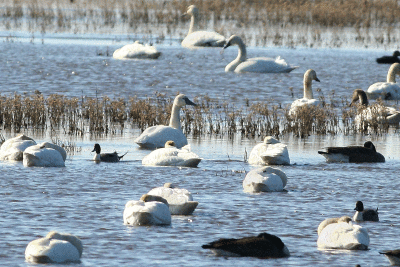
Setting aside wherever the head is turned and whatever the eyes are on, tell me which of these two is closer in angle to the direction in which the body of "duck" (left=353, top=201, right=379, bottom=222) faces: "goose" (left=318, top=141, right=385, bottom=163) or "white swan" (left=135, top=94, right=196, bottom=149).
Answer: the white swan

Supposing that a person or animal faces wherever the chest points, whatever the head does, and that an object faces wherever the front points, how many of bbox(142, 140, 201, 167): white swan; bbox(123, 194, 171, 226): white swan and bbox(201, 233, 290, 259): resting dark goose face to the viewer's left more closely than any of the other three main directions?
1

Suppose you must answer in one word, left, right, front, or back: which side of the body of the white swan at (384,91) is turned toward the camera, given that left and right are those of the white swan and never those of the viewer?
right

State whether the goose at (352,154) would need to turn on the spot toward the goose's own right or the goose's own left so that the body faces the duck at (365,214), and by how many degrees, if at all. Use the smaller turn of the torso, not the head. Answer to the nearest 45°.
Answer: approximately 90° to the goose's own right

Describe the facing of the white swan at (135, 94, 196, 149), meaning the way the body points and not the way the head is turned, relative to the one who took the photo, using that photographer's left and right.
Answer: facing to the right of the viewer

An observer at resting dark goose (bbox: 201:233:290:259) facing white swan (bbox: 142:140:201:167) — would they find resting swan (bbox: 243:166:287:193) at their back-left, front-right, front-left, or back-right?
front-right

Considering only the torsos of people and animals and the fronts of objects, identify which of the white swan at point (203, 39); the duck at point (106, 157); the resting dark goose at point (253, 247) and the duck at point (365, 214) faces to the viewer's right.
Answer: the resting dark goose

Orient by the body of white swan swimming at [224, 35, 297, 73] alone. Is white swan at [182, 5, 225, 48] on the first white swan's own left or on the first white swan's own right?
on the first white swan's own right

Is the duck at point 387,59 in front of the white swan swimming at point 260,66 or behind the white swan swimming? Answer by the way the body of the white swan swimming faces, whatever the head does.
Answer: behind

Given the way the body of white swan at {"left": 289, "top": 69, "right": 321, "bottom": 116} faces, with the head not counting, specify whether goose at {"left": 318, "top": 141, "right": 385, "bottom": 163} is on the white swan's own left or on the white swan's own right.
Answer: on the white swan's own right

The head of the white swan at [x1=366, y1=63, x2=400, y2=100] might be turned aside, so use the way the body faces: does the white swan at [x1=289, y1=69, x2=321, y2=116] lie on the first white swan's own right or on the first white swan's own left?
on the first white swan's own right

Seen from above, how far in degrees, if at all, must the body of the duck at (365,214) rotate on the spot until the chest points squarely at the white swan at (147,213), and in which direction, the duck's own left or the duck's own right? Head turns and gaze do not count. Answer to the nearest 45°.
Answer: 0° — it already faces it

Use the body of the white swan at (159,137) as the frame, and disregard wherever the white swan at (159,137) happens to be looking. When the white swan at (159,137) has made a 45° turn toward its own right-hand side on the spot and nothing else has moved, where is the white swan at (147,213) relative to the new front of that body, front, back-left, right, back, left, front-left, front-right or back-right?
front-right

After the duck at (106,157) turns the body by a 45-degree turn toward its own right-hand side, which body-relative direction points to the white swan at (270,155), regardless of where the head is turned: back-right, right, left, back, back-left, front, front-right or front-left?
back-right
